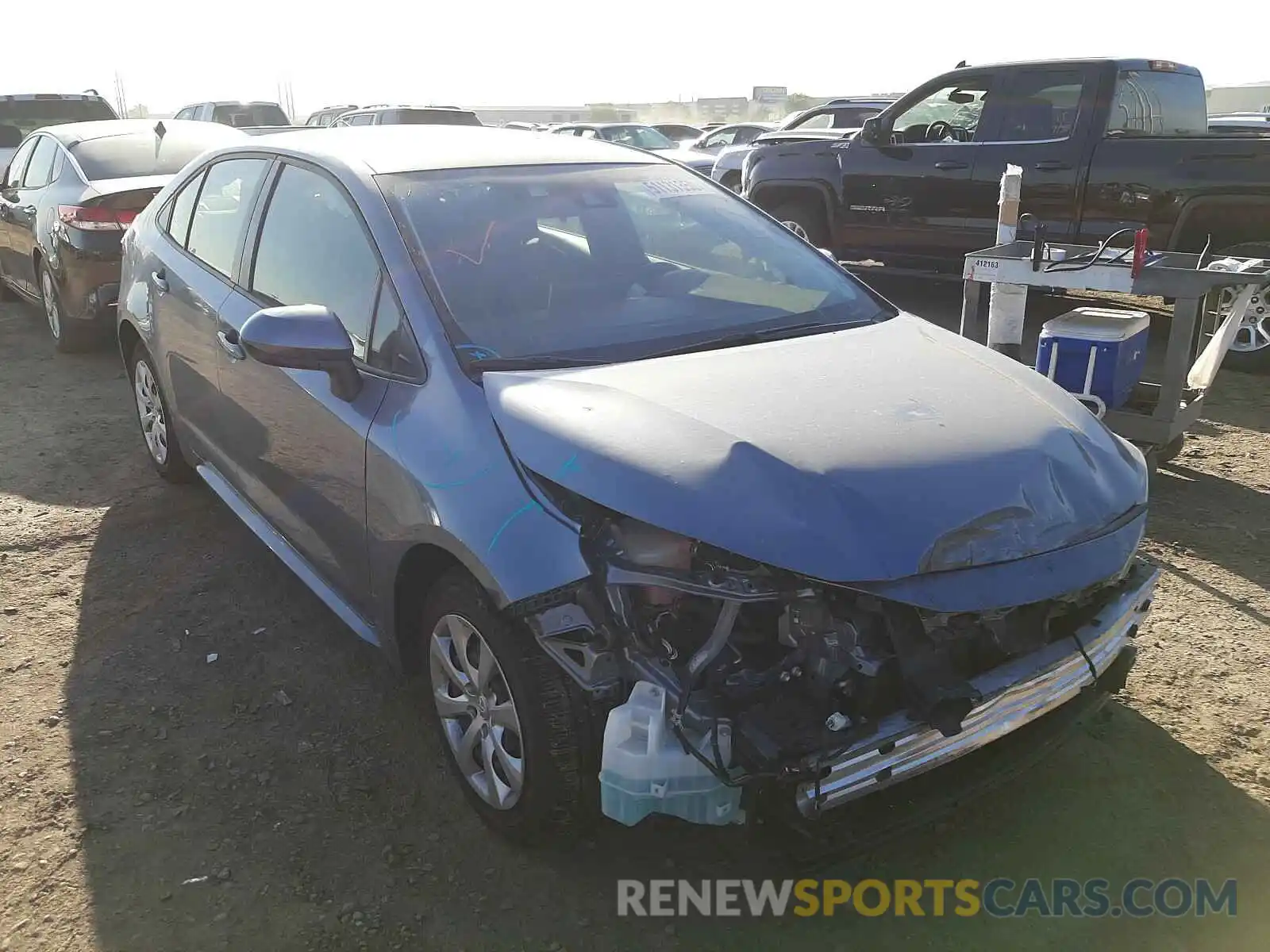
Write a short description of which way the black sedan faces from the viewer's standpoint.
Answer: facing away from the viewer and to the left of the viewer

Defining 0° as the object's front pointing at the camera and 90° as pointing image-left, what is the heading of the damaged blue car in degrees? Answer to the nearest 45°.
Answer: approximately 315°

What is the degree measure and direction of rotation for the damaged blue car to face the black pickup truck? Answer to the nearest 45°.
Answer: approximately 90° to its left

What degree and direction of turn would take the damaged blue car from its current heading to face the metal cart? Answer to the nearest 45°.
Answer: approximately 90° to its left

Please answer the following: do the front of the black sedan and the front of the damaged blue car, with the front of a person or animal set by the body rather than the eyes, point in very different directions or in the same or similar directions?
very different directions

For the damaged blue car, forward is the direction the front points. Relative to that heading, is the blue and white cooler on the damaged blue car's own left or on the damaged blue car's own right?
on the damaged blue car's own left

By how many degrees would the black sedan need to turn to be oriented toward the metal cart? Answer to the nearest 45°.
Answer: approximately 180°

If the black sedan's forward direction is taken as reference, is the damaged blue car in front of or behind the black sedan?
behind

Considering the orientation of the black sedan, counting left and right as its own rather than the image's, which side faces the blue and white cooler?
back

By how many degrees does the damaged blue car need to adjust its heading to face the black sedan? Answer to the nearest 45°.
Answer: approximately 180°

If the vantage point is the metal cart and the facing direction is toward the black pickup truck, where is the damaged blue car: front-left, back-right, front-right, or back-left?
back-left
